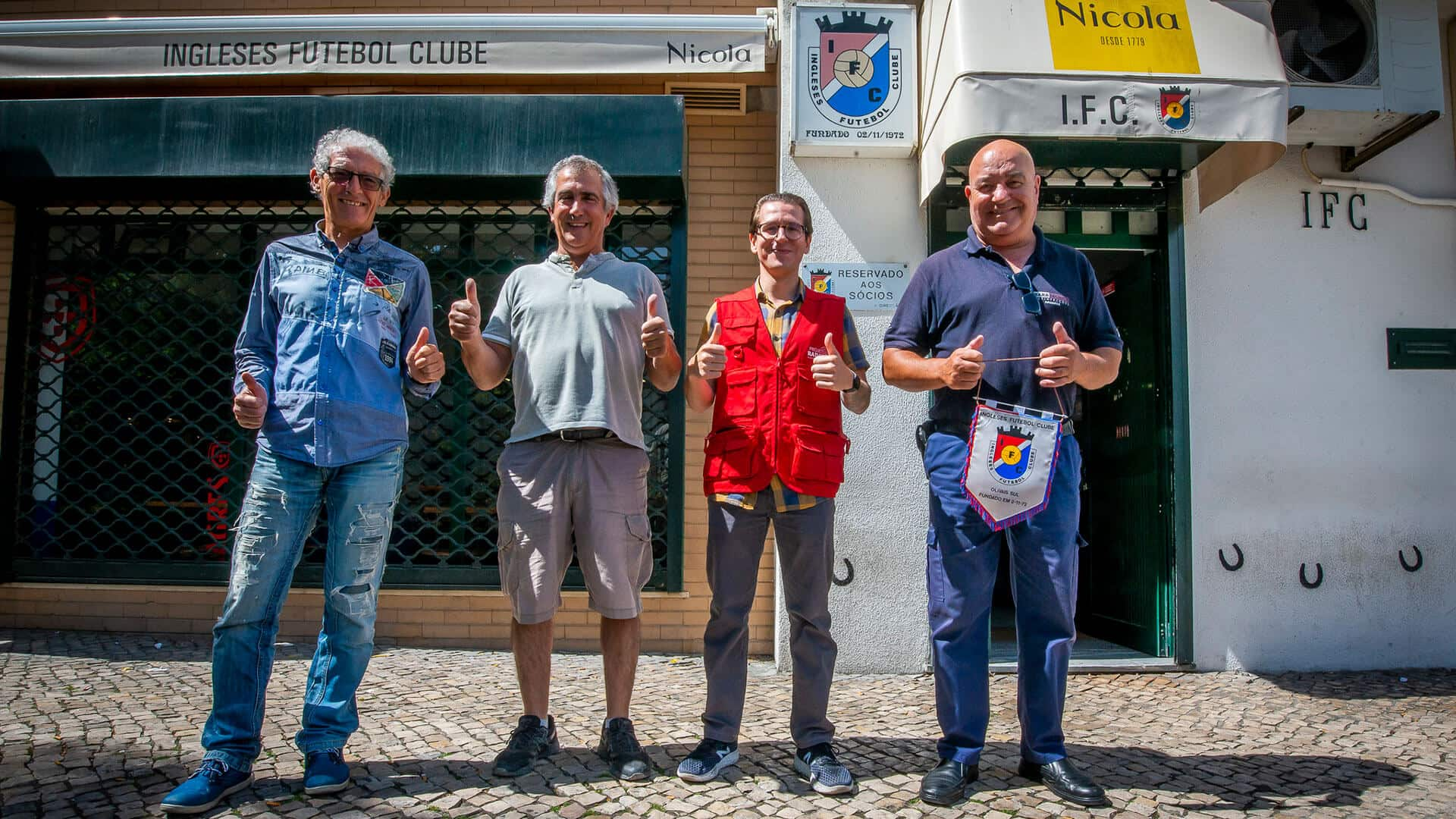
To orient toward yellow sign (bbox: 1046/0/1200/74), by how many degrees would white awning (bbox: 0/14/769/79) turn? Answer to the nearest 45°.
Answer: approximately 45° to its left

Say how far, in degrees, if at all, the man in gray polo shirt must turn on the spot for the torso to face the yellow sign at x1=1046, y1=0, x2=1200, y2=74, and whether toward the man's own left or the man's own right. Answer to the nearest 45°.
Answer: approximately 90° to the man's own left

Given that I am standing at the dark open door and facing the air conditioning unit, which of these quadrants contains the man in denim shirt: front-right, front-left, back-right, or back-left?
back-right

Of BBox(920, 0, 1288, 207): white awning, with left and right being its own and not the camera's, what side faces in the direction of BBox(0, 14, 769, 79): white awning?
right

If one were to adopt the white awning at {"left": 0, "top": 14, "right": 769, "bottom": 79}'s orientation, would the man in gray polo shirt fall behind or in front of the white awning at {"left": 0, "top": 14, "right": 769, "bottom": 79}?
in front

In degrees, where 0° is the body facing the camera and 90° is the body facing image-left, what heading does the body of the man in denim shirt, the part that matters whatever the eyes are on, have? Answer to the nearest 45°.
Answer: approximately 0°

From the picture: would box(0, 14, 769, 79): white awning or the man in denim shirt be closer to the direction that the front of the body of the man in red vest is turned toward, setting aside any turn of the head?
the man in denim shirt

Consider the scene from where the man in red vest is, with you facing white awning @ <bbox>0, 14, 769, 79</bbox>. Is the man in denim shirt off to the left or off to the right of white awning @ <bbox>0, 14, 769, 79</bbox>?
left
